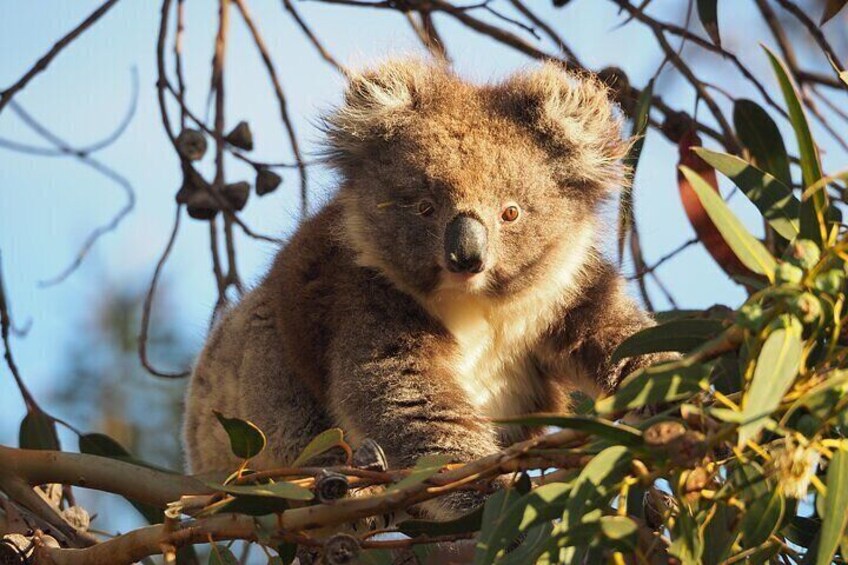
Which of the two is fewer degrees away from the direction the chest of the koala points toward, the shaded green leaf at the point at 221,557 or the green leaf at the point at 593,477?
the green leaf

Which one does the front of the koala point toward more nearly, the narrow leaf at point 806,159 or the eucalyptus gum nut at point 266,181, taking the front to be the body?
the narrow leaf

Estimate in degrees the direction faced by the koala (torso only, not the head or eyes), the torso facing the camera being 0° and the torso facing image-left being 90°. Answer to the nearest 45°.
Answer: approximately 315°

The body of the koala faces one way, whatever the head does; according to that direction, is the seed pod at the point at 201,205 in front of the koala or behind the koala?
behind
